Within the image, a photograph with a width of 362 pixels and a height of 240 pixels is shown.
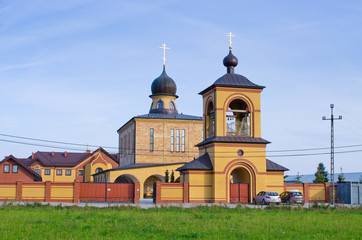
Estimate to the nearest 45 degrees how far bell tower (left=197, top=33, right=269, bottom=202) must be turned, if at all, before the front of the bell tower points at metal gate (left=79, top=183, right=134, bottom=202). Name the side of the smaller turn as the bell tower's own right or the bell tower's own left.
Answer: approximately 90° to the bell tower's own right

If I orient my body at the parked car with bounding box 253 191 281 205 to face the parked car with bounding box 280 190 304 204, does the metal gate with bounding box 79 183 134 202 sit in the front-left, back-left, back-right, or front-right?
back-left
